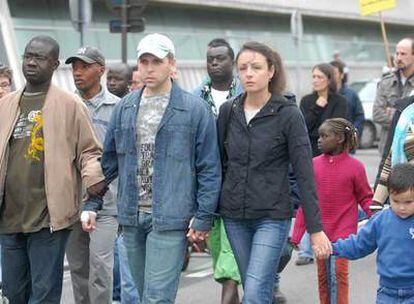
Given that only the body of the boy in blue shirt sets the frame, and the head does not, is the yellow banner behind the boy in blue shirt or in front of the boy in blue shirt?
behind

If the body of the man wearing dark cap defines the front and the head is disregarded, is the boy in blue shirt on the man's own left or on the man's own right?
on the man's own left

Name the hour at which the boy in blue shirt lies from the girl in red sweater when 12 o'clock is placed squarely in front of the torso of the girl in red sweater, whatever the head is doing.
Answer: The boy in blue shirt is roughly at 10 o'clock from the girl in red sweater.

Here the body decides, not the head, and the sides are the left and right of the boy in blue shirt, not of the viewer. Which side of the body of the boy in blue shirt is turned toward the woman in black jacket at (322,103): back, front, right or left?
back

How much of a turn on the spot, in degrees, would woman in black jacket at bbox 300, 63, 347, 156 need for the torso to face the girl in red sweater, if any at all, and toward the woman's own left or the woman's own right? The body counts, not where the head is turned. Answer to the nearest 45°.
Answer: approximately 45° to the woman's own left

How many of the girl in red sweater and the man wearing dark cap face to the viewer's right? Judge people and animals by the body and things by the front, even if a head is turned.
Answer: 0

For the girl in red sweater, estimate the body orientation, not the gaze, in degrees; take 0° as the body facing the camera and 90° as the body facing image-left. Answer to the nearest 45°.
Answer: approximately 45°

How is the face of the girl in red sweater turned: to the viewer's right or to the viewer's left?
to the viewer's left

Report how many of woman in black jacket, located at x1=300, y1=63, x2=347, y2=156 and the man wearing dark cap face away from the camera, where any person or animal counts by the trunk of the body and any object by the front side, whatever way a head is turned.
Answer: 0
